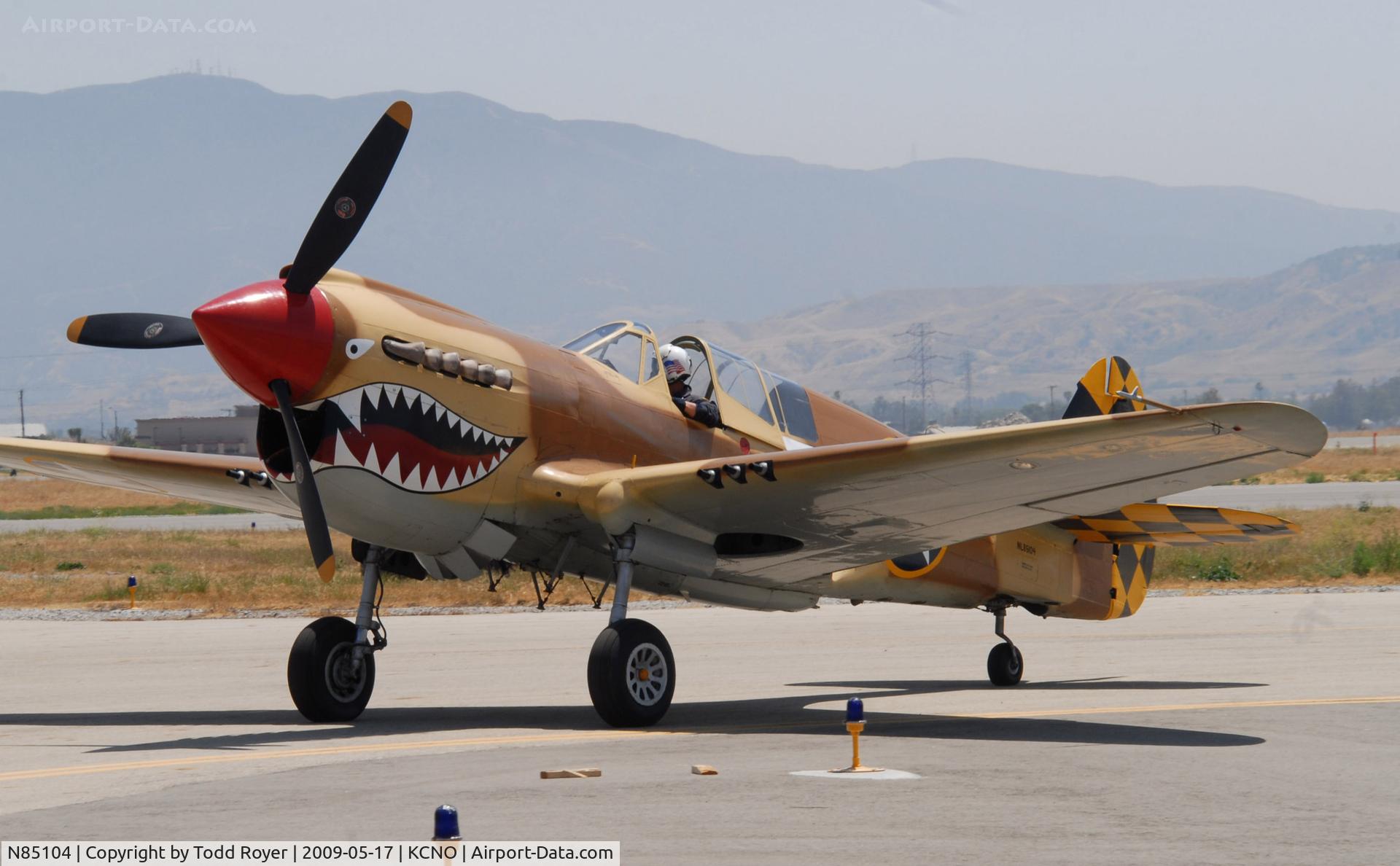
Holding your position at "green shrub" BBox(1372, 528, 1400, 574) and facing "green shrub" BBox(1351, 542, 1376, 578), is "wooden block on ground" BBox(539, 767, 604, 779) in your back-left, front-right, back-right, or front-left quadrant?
front-left

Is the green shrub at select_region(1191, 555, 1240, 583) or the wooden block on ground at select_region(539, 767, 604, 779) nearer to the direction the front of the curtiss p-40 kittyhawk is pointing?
the wooden block on ground

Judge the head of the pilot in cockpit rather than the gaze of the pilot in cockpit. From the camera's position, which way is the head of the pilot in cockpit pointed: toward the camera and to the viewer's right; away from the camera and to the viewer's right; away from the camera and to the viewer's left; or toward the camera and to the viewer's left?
toward the camera and to the viewer's left

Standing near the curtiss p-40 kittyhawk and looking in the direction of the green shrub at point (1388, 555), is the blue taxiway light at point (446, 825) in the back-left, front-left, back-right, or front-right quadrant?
back-right

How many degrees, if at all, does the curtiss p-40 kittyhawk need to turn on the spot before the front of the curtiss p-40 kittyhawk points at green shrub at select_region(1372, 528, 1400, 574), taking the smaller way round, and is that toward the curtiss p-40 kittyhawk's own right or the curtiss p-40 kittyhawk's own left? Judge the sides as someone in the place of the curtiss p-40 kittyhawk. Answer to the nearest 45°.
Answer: approximately 180°

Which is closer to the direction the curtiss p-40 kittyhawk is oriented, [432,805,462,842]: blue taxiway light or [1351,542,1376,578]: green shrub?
the blue taxiway light

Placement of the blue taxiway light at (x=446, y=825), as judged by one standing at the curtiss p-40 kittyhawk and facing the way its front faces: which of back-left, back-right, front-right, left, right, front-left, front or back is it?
front-left

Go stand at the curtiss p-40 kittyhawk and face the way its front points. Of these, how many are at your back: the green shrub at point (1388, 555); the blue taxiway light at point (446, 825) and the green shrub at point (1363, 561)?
2

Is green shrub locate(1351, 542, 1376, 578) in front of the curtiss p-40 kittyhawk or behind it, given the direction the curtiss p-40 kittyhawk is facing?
behind

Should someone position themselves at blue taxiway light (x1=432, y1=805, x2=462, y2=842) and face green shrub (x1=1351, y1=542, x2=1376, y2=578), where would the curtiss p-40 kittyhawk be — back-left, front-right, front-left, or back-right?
front-left

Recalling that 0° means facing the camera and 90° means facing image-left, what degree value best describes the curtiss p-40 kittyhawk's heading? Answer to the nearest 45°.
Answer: approximately 45°

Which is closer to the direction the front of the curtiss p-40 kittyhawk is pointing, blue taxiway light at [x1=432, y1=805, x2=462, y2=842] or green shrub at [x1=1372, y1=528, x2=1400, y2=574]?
the blue taxiway light
